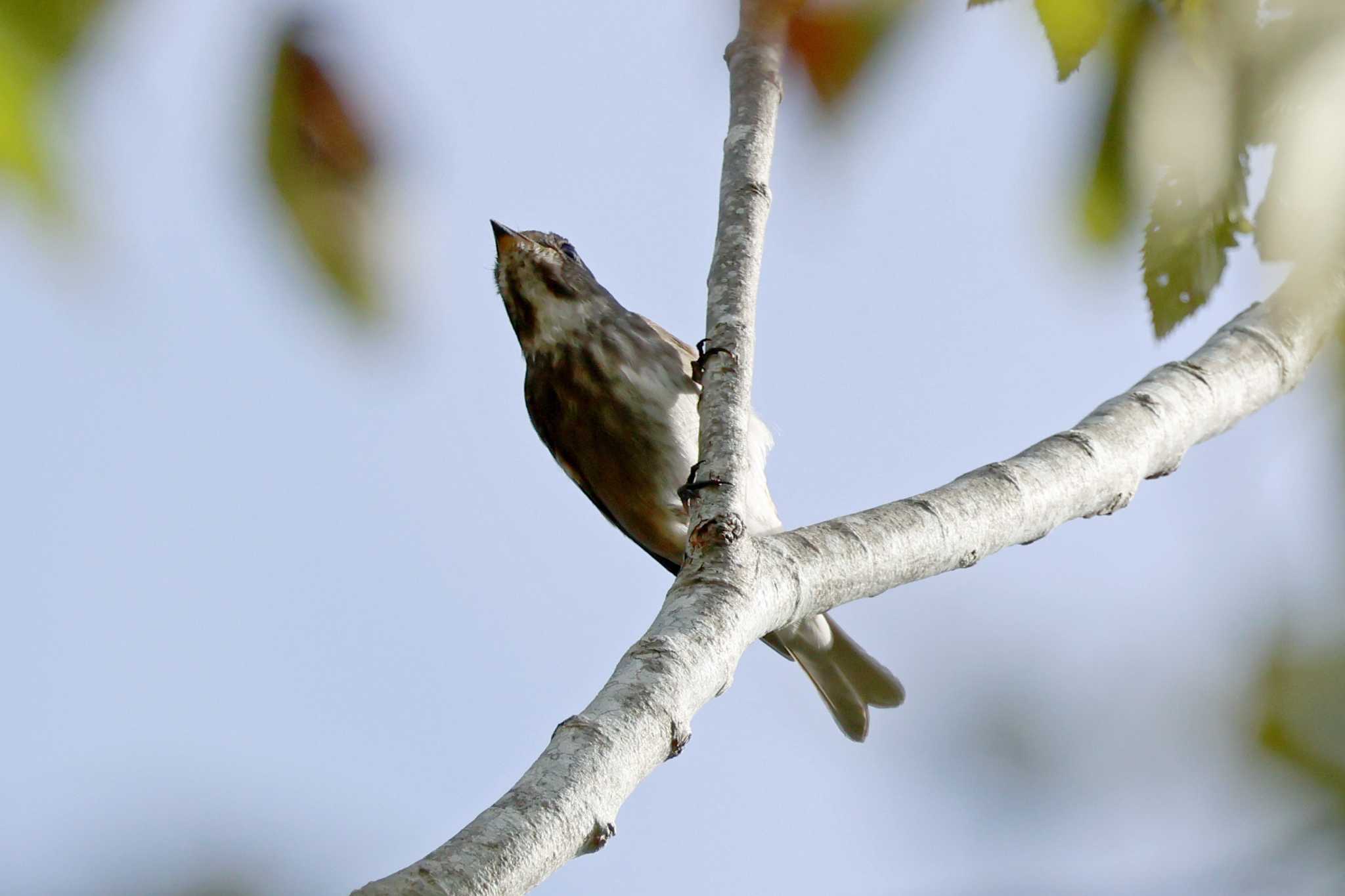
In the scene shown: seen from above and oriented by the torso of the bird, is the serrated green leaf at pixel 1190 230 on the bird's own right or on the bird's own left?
on the bird's own left

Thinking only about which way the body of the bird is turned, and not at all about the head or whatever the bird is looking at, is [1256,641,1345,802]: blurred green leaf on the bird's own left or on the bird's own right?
on the bird's own left

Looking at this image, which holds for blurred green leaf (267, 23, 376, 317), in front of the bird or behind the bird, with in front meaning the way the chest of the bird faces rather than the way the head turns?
in front

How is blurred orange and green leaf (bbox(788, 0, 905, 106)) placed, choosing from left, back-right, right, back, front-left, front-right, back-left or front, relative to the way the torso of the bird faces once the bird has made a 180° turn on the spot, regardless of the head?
back-right

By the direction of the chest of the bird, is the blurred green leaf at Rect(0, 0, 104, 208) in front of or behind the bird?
in front

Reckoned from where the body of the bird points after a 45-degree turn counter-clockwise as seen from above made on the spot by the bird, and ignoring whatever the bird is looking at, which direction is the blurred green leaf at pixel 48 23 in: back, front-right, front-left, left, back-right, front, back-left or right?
front

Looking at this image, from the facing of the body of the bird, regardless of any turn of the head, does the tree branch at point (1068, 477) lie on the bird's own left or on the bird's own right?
on the bird's own left
